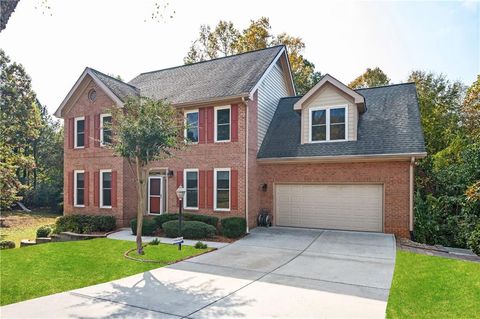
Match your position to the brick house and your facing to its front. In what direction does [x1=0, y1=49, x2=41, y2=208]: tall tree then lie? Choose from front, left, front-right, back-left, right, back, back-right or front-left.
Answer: right

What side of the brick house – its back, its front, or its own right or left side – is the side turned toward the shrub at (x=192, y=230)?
front

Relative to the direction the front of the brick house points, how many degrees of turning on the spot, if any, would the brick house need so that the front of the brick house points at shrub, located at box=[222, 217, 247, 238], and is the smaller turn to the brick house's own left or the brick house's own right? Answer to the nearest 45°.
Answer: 0° — it already faces it

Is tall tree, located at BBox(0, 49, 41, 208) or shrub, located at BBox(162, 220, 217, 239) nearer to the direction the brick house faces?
the shrub

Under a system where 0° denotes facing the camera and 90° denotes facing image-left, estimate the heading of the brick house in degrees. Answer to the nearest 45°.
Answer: approximately 45°

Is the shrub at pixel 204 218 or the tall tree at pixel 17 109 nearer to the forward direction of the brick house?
the shrub

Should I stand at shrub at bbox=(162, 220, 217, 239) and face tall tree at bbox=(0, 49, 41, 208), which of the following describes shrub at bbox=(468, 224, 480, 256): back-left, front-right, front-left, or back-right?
back-right
